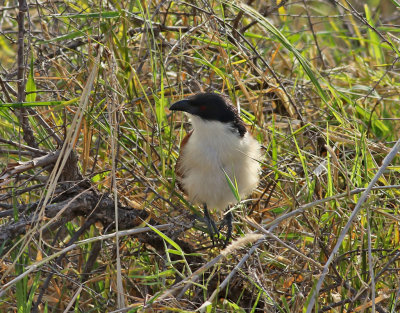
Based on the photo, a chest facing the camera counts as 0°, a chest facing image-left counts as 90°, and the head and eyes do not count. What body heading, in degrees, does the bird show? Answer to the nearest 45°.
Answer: approximately 0°
